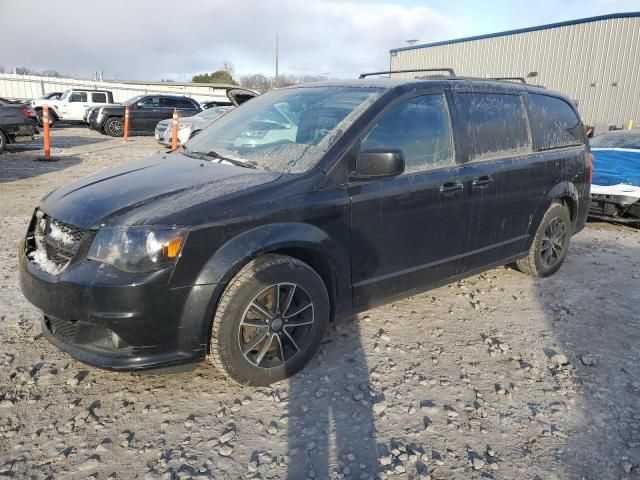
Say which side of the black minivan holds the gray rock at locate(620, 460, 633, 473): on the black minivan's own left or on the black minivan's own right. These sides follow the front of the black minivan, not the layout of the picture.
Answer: on the black minivan's own left

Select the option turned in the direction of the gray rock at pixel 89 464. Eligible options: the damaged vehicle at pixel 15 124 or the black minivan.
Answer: the black minivan

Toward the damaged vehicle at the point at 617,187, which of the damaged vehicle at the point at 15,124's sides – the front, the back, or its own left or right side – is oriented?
back

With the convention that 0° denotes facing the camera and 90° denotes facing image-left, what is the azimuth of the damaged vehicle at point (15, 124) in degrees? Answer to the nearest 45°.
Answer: approximately 135°

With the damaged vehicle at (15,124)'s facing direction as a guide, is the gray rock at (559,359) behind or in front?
behind

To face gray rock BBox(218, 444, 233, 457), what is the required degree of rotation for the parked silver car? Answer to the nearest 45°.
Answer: approximately 45° to its left

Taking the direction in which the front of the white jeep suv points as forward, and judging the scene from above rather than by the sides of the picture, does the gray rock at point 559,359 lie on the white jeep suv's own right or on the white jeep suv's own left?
on the white jeep suv's own left
